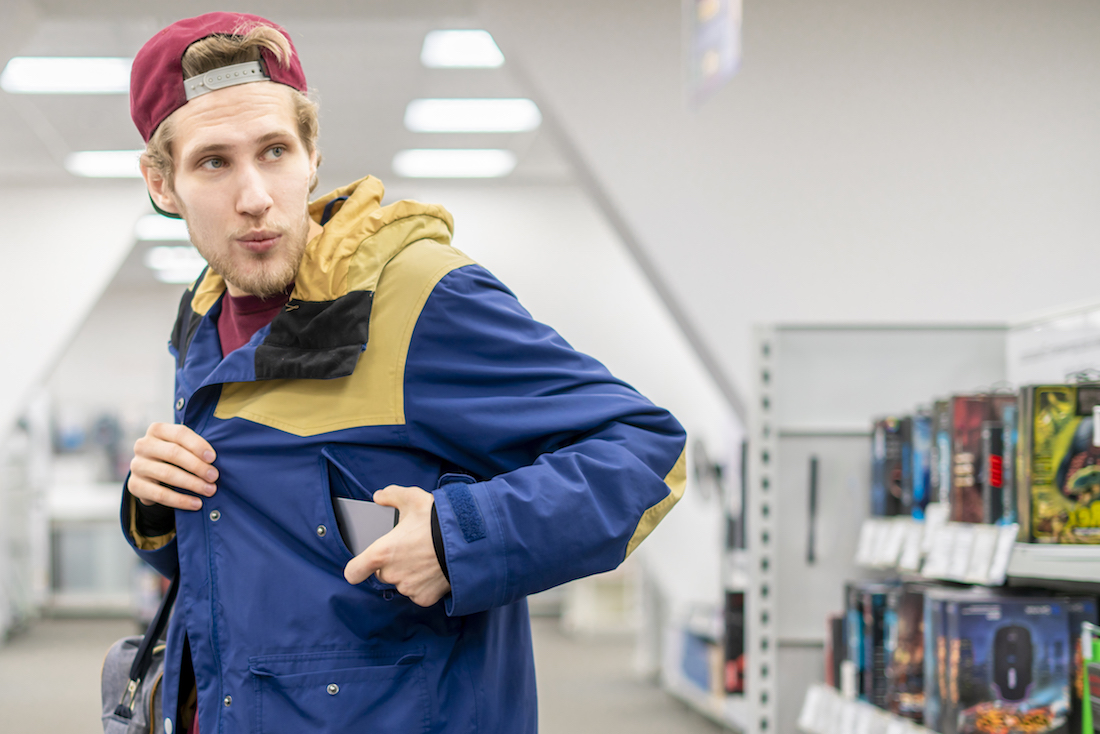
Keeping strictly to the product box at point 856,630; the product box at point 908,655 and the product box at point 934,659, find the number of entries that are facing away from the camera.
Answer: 0

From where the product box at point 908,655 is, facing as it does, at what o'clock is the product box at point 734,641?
the product box at point 734,641 is roughly at 4 o'clock from the product box at point 908,655.

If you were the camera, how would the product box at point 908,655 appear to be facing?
facing the viewer and to the left of the viewer

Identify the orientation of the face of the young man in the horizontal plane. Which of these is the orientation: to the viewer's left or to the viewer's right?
to the viewer's right

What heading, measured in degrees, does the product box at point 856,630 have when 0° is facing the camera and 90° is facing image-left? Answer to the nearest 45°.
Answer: approximately 45°

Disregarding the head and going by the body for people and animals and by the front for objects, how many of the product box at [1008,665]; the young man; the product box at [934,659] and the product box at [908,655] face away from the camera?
0

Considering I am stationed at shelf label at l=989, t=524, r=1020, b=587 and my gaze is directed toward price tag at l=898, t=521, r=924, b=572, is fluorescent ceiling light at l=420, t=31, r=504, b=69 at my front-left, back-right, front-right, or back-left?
front-left
